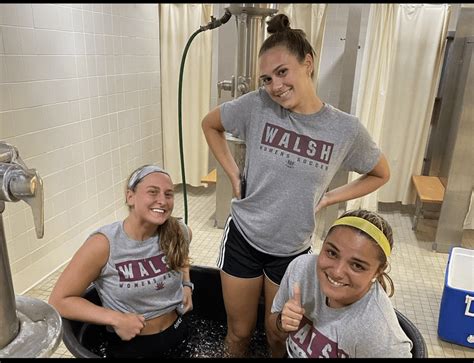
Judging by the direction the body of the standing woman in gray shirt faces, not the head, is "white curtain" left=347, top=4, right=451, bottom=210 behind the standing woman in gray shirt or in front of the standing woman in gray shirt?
behind

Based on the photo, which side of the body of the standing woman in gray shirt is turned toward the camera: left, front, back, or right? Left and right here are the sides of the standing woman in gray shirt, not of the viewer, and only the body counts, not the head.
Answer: front

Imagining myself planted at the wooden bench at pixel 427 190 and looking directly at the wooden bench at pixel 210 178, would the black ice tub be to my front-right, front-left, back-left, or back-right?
front-left

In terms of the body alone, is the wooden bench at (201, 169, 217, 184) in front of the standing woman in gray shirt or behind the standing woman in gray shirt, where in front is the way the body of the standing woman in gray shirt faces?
behind

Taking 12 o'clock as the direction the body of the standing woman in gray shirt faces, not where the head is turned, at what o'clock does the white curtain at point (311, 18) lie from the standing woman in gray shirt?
The white curtain is roughly at 6 o'clock from the standing woman in gray shirt.

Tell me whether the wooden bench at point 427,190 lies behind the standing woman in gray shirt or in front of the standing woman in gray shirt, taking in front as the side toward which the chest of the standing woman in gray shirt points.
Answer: behind

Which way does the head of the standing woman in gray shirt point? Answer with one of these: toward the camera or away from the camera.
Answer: toward the camera
